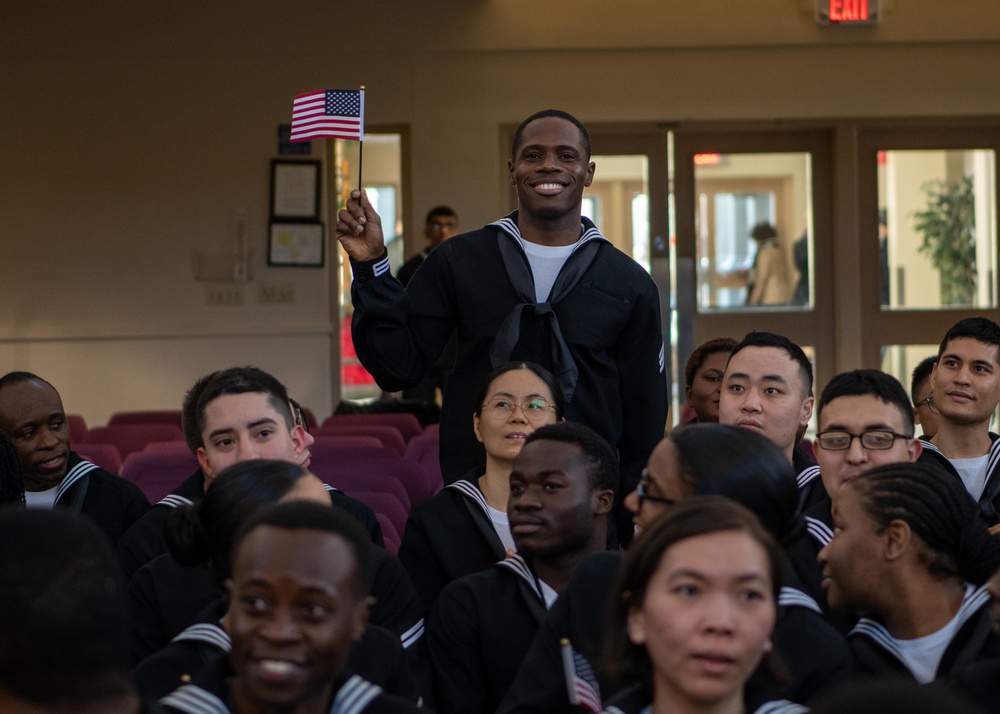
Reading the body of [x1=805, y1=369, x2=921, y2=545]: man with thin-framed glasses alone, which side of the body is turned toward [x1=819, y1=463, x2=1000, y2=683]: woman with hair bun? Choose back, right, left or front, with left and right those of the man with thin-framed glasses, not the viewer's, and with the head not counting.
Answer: front

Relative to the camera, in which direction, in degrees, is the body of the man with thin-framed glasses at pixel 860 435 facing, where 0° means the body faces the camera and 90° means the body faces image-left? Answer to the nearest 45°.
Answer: approximately 0°

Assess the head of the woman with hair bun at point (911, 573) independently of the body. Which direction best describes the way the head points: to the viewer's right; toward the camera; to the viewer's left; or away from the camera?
to the viewer's left

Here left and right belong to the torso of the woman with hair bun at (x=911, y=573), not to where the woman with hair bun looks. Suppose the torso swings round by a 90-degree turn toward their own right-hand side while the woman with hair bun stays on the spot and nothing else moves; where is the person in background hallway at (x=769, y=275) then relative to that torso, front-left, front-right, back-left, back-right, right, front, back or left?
front-right

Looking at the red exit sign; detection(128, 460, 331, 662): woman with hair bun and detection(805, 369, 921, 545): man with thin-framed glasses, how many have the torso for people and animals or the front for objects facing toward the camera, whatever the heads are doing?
2

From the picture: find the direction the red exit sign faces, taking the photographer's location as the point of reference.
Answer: facing the viewer

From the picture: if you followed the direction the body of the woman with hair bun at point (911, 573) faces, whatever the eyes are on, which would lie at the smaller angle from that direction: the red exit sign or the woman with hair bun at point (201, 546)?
the woman with hair bun

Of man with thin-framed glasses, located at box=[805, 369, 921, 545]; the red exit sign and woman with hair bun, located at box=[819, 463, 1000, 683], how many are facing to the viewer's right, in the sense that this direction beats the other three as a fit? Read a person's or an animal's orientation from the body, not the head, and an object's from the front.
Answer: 0

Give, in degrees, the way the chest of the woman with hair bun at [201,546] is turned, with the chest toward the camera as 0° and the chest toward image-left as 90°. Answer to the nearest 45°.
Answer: approximately 270°

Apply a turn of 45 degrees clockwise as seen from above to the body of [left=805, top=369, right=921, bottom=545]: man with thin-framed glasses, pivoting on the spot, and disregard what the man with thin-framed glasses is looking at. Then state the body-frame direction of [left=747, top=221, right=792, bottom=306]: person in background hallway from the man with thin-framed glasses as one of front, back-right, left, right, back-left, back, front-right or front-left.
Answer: back-right

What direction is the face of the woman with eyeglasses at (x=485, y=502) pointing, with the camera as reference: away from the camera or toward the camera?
toward the camera

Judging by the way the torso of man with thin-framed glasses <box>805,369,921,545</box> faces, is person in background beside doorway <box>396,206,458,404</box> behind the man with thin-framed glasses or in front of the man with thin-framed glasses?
behind

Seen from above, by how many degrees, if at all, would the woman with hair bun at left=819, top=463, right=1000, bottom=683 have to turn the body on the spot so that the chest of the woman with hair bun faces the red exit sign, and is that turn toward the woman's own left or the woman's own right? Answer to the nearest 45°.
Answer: approximately 135° to the woman's own right

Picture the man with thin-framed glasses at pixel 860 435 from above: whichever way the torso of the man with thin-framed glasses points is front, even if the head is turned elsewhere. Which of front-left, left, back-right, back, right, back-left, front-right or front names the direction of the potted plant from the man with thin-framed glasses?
back

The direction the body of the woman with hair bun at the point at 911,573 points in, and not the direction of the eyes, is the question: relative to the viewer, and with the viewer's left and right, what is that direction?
facing the viewer and to the left of the viewer
